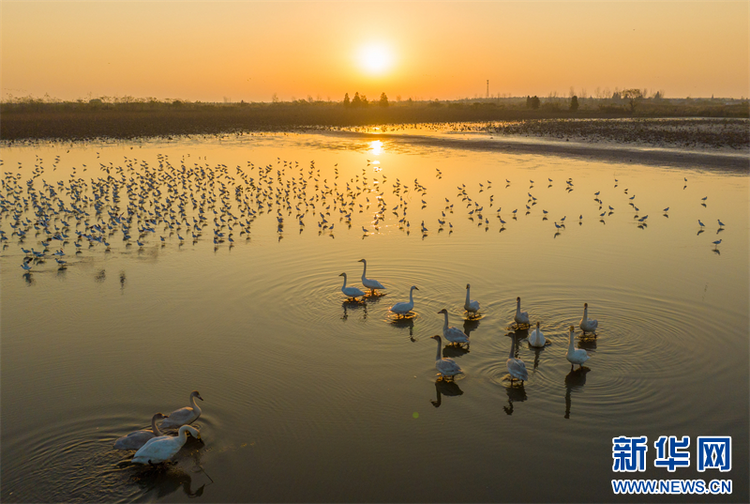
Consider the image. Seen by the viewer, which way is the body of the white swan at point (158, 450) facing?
to the viewer's right

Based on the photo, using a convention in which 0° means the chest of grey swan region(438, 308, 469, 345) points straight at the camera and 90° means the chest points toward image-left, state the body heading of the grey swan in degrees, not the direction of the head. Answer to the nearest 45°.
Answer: approximately 90°

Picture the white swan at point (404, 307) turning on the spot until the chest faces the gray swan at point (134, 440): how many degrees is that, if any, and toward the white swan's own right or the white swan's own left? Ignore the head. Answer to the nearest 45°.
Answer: approximately 135° to the white swan's own right

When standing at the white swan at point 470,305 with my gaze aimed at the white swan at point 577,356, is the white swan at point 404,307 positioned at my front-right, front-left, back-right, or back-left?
back-right

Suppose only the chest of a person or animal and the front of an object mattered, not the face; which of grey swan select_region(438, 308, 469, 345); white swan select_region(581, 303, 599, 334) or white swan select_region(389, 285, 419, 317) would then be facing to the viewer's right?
white swan select_region(389, 285, 419, 317)
